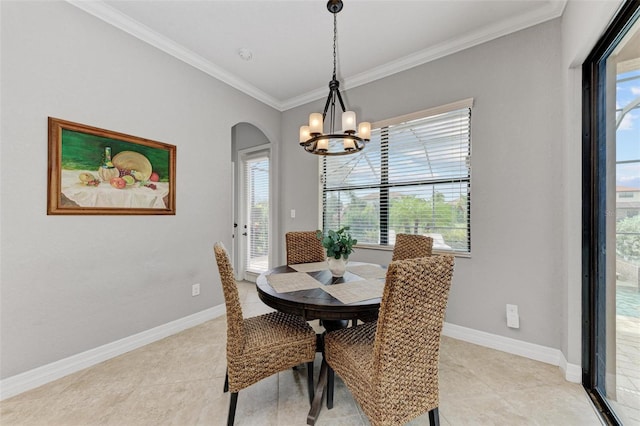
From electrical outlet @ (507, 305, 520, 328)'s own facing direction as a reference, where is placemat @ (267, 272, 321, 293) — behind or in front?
in front

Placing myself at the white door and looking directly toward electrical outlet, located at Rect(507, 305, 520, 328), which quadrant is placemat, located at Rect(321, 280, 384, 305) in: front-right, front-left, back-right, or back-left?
front-right

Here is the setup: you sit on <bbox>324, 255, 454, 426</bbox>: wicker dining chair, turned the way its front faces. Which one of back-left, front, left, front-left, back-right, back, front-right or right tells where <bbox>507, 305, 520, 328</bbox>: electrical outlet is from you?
right

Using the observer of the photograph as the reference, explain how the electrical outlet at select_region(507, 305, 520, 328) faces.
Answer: facing the viewer

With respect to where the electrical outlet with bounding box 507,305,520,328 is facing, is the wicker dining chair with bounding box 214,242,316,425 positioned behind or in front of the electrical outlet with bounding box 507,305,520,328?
in front

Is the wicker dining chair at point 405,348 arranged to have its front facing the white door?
yes

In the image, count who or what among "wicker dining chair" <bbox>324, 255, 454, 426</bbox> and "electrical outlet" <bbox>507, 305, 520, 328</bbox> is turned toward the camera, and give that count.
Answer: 1

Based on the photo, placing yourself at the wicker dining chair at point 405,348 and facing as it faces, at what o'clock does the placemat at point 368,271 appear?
The placemat is roughly at 1 o'clock from the wicker dining chair.

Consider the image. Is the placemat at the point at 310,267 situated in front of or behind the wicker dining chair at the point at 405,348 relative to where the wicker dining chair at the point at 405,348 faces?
in front

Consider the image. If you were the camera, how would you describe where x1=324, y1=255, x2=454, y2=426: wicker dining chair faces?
facing away from the viewer and to the left of the viewer

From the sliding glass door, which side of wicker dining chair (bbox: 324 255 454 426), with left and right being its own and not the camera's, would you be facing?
right

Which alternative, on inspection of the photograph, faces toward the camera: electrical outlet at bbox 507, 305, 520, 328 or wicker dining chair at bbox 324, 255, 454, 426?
the electrical outlet
